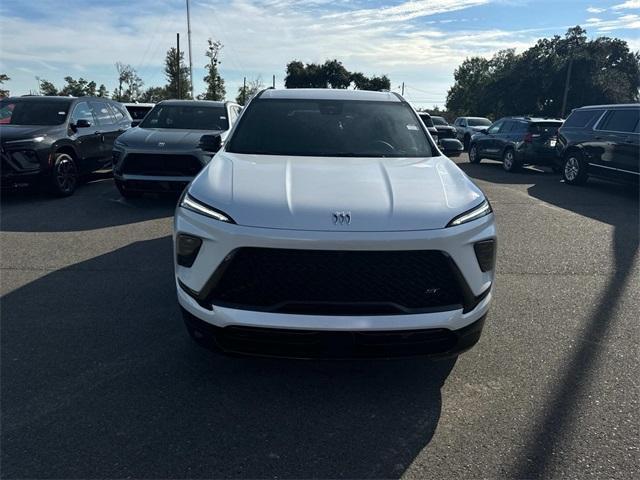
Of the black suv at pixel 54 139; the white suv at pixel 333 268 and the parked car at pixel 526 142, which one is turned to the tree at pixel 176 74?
the parked car

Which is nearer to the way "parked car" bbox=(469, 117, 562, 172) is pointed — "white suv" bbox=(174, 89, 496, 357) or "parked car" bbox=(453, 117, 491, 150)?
the parked car

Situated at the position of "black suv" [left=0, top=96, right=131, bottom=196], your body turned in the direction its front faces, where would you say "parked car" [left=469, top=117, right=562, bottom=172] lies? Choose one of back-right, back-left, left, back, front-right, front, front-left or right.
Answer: back-left

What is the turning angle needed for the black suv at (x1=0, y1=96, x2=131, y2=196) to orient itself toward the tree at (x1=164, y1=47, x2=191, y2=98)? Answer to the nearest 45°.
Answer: approximately 135° to its right

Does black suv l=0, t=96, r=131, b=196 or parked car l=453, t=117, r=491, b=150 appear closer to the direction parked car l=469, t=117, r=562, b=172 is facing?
the parked car

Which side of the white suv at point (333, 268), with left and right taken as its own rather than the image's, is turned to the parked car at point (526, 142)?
back

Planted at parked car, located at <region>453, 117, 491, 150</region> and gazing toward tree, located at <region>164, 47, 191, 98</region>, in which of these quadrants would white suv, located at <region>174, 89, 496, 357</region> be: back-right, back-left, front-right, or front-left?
back-left

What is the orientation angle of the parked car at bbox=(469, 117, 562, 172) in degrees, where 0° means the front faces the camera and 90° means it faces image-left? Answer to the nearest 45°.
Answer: approximately 135°

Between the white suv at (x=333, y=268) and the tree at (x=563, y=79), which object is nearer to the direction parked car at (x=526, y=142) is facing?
the tree

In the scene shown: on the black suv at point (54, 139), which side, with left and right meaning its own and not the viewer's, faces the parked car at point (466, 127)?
back

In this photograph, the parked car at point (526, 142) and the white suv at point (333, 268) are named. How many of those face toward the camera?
1

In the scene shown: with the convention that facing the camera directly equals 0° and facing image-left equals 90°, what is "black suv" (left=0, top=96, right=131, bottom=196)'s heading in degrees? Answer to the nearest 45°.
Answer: approximately 45°

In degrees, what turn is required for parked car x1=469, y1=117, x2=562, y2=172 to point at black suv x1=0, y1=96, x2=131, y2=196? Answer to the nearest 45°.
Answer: approximately 90° to its left

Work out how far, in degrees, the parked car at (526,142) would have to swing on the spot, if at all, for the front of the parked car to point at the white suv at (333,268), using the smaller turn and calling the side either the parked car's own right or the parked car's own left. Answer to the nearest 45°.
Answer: approximately 135° to the parked car's own left

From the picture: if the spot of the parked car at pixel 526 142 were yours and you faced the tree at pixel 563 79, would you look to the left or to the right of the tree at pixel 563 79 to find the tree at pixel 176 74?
left
